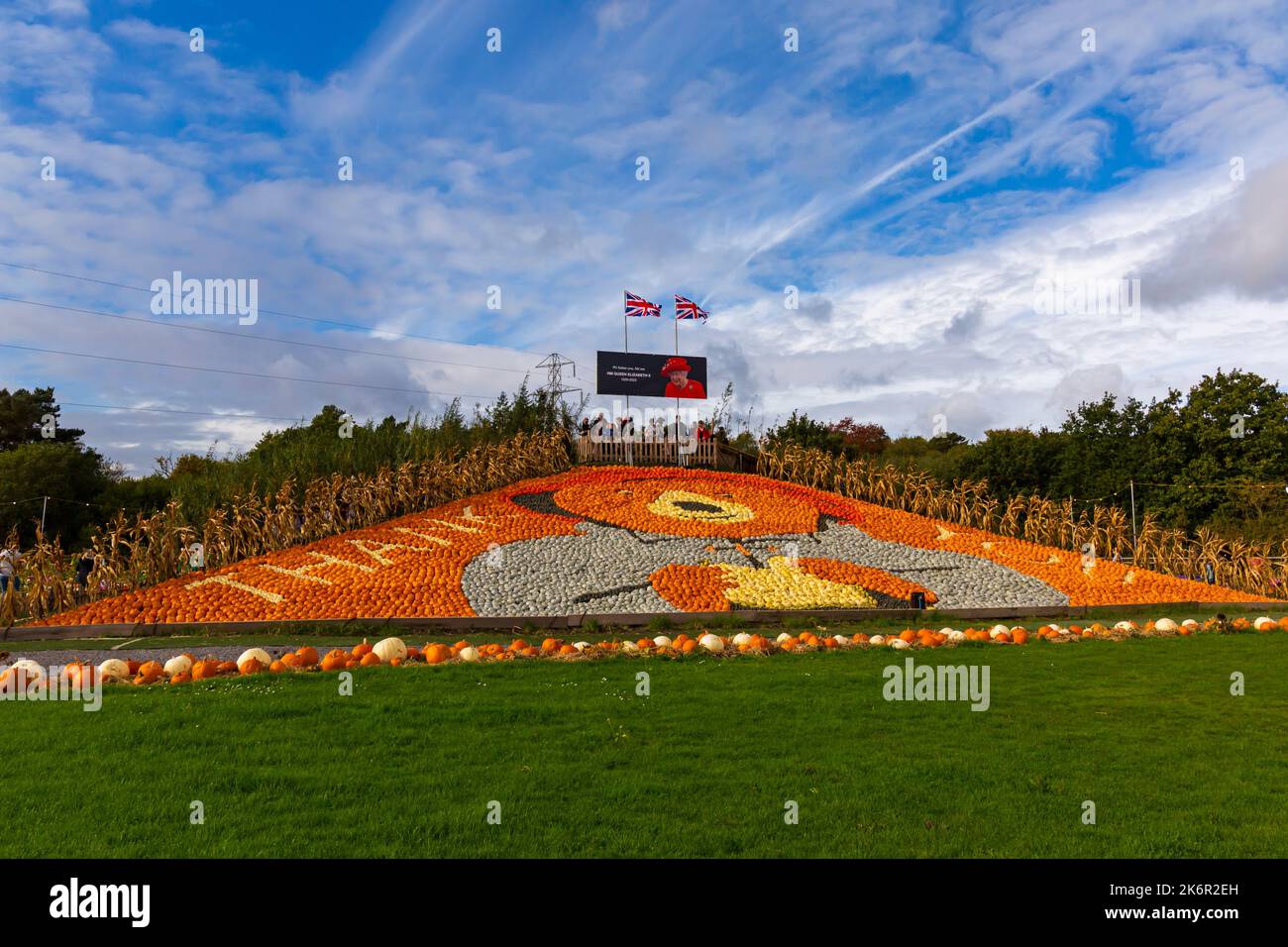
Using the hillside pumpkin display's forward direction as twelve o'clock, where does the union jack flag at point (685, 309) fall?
The union jack flag is roughly at 6 o'clock from the hillside pumpkin display.

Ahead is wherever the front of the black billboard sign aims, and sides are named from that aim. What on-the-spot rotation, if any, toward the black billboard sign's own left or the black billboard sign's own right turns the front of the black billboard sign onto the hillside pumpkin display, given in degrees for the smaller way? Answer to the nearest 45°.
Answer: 0° — it already faces it

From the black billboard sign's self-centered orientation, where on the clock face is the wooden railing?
The wooden railing is roughly at 12 o'clock from the black billboard sign.

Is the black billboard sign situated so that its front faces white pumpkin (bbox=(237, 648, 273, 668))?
yes

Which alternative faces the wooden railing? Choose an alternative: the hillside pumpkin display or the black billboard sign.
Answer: the black billboard sign

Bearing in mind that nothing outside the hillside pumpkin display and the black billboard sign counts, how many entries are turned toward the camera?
2

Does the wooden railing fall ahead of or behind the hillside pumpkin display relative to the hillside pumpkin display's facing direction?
behind

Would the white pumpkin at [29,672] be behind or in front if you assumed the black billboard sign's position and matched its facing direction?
in front

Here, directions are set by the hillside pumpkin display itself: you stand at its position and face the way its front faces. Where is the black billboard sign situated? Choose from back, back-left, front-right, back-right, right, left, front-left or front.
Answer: back

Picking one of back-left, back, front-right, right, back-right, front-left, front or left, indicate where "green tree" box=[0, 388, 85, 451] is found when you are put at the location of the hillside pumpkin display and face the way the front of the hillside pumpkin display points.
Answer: back-right

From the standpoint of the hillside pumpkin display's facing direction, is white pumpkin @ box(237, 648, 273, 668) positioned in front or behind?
in front

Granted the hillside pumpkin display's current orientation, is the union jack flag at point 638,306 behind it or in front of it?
behind

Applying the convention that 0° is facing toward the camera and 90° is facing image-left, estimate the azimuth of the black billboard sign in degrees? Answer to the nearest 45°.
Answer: approximately 0°
